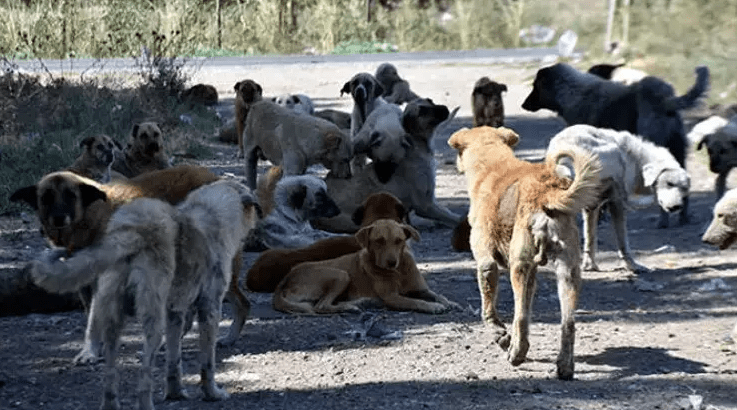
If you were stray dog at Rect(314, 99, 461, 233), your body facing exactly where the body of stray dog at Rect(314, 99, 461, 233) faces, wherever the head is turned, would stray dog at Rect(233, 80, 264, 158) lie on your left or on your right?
on your left

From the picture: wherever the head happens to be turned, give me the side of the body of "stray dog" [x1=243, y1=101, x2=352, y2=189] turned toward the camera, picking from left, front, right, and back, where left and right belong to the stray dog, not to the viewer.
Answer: right

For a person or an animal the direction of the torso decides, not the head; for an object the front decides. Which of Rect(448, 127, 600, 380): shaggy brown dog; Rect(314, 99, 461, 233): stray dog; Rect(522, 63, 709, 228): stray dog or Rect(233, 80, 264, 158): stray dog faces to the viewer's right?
Rect(314, 99, 461, 233): stray dog

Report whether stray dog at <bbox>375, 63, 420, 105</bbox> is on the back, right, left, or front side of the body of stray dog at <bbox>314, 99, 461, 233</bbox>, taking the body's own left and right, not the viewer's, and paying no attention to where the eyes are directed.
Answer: left

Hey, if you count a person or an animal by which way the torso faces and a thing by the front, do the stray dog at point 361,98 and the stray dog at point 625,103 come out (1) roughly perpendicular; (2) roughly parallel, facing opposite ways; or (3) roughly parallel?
roughly perpendicular

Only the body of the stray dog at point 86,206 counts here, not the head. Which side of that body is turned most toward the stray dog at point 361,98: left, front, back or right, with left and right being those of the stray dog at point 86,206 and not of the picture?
right

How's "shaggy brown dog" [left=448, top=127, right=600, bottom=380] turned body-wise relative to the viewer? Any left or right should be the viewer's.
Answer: facing away from the viewer and to the left of the viewer

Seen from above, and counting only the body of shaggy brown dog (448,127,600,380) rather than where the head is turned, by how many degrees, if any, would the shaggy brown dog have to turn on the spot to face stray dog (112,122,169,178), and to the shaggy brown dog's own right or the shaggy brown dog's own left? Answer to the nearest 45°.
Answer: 0° — it already faces it

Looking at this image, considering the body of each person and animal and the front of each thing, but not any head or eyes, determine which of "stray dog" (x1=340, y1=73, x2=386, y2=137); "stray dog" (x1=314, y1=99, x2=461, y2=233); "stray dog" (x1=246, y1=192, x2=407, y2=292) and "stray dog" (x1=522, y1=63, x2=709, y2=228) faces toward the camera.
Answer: "stray dog" (x1=340, y1=73, x2=386, y2=137)

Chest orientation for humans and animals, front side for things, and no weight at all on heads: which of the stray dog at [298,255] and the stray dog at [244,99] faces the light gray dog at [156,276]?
the stray dog at [244,99]

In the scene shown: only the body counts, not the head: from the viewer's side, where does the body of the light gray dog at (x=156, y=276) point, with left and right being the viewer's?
facing away from the viewer and to the right of the viewer

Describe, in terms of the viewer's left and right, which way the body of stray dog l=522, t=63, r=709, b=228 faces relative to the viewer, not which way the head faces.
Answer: facing to the left of the viewer

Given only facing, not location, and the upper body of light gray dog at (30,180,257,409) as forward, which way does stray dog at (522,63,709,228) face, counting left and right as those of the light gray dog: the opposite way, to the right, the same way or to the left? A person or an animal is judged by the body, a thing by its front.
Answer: to the left

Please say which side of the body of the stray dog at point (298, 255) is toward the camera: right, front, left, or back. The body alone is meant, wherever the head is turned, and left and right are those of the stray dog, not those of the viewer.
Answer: right

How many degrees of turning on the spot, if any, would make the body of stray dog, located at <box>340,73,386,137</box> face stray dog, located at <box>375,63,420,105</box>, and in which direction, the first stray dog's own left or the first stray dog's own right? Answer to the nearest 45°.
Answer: approximately 180°

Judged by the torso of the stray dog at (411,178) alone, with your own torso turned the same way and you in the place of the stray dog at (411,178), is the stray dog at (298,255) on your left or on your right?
on your right
